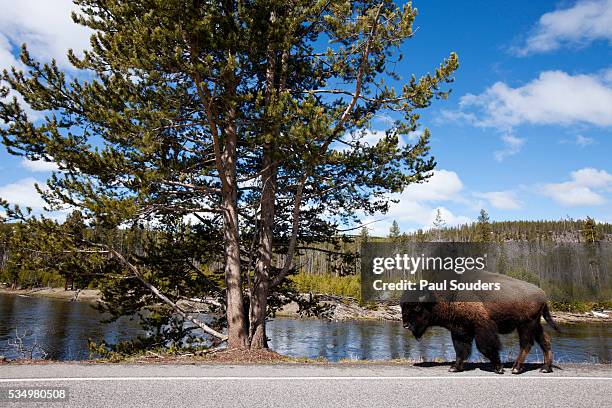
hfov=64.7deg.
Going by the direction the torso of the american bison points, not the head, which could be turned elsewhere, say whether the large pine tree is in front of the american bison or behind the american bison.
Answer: in front

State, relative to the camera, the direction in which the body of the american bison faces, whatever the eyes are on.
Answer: to the viewer's left
